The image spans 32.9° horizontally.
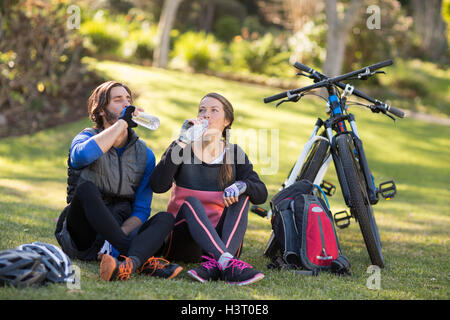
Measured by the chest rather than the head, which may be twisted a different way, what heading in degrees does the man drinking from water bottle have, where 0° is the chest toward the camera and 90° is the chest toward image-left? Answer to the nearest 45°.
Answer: approximately 315°

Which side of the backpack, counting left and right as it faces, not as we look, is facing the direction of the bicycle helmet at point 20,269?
right

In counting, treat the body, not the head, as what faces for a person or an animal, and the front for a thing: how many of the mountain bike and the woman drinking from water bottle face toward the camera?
2

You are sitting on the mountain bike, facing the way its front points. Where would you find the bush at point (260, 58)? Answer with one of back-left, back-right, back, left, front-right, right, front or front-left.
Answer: back

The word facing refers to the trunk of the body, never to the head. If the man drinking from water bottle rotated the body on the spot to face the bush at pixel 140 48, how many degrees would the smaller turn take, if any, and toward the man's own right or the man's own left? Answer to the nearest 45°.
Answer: approximately 135° to the man's own left

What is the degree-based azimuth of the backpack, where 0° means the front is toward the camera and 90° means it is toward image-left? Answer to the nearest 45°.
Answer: approximately 315°

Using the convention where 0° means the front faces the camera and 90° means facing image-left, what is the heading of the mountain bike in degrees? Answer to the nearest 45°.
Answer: approximately 0°

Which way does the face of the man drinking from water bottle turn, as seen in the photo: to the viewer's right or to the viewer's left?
to the viewer's right

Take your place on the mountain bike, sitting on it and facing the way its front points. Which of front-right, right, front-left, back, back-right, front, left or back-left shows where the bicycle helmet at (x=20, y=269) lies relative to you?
front-right

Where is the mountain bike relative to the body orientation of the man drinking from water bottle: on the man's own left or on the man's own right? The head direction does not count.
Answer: on the man's own left
